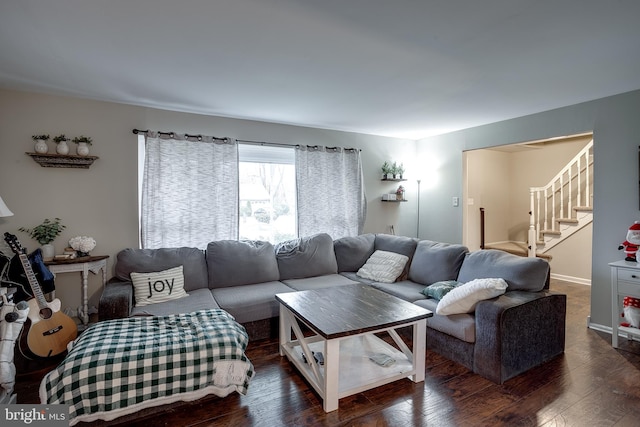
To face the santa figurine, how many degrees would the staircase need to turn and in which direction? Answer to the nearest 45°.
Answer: approximately 90° to its left

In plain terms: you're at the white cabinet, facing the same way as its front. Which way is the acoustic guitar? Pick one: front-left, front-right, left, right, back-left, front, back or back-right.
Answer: front

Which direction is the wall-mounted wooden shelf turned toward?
toward the camera

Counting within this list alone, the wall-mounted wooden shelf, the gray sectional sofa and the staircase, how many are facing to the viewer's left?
1

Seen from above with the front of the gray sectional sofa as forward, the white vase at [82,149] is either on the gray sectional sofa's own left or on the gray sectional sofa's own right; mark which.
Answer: on the gray sectional sofa's own right

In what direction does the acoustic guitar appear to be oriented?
toward the camera

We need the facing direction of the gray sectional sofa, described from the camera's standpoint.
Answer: facing the viewer

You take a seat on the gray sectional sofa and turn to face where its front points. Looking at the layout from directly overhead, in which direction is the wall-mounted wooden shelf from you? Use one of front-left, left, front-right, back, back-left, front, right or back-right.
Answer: right

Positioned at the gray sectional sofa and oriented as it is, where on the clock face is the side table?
The side table is roughly at 3 o'clock from the gray sectional sofa.

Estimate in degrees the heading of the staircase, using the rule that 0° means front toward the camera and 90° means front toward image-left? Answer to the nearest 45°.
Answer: approximately 90°

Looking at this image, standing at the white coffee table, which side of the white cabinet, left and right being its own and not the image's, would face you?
front

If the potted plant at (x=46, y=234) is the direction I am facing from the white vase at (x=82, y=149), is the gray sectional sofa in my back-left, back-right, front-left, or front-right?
back-left

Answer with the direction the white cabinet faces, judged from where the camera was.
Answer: facing the viewer and to the left of the viewer

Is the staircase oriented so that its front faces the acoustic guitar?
no
